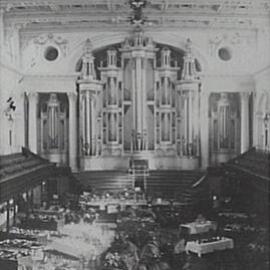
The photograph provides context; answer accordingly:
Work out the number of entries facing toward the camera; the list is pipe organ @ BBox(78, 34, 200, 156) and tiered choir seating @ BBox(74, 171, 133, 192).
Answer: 2

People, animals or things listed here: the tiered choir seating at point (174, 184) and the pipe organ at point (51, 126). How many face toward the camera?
2

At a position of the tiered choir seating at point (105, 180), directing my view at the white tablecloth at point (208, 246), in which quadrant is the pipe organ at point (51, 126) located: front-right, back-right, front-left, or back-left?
back-right

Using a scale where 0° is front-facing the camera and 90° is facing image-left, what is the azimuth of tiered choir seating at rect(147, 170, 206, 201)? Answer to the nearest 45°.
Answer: approximately 0°

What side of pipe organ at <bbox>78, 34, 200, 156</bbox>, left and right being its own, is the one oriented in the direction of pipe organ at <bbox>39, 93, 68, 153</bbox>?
right

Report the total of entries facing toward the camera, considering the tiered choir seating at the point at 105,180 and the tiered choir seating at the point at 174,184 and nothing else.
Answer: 2

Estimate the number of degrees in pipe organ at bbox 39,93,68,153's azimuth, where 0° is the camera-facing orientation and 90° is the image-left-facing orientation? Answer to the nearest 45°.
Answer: approximately 0°
